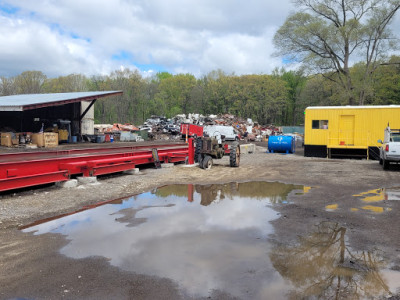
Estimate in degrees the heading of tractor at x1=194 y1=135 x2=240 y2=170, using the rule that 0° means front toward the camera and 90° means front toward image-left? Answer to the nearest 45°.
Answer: approximately 45°

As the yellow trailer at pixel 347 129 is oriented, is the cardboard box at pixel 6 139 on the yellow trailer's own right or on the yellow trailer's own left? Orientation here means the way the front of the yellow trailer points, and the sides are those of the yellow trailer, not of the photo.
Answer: on the yellow trailer's own right

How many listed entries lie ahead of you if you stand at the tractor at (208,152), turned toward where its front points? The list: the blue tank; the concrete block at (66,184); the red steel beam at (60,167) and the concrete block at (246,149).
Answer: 2

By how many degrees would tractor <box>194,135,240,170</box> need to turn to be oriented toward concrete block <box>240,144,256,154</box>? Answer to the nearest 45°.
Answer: approximately 135° to its right

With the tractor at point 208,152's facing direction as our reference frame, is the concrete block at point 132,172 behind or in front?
in front

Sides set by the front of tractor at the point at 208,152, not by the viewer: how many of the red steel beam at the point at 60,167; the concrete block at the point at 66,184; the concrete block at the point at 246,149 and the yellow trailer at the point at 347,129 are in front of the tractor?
2

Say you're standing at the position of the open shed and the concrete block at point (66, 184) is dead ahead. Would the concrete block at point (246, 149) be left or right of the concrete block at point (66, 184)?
left

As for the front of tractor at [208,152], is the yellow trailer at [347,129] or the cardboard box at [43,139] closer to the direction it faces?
the cardboard box

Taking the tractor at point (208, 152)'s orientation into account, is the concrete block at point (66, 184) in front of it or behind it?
in front
